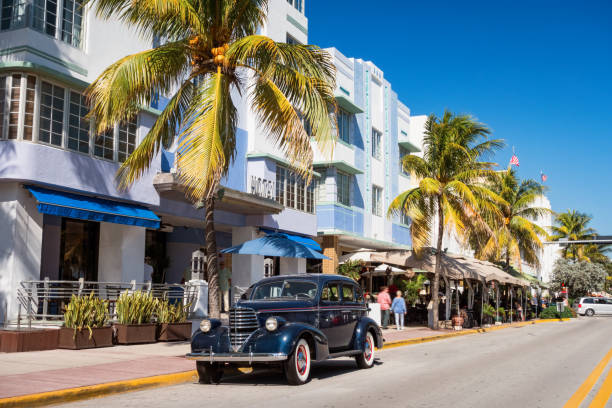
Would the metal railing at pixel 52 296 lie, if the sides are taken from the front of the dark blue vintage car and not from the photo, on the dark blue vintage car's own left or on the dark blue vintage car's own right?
on the dark blue vintage car's own right

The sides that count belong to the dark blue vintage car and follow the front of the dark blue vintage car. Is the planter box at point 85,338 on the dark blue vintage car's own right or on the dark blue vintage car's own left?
on the dark blue vintage car's own right

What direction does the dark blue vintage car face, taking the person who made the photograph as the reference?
facing the viewer and to the left of the viewer

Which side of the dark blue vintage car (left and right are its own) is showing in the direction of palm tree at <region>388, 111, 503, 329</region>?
back

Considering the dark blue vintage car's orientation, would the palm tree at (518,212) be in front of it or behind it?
behind

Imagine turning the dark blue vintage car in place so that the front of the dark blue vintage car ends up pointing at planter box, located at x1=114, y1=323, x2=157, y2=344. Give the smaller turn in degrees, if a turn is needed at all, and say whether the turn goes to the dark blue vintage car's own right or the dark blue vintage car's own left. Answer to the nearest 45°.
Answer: approximately 90° to the dark blue vintage car's own right

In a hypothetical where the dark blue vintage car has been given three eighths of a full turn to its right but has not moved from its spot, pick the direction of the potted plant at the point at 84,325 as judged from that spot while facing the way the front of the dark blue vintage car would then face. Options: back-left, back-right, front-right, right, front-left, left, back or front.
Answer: front-left

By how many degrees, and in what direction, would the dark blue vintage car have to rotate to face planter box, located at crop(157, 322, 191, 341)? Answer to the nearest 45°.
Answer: approximately 90° to its right

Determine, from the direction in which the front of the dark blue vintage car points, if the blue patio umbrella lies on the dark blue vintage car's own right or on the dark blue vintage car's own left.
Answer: on the dark blue vintage car's own right
